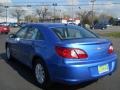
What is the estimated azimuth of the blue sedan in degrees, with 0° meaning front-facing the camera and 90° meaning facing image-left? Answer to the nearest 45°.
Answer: approximately 135°
